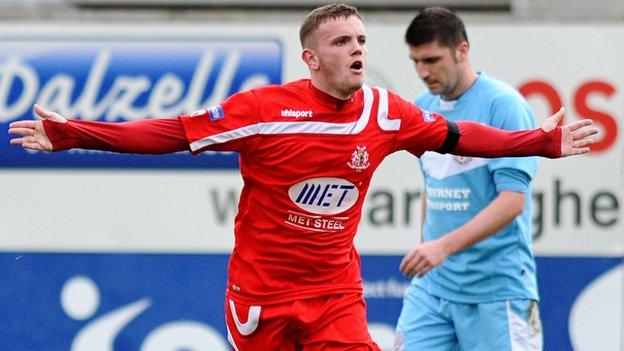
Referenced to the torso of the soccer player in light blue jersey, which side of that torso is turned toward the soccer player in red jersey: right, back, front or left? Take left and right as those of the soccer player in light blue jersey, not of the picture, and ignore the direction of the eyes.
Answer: front

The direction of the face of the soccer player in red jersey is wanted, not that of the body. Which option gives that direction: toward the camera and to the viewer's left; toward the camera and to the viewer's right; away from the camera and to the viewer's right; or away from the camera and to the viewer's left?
toward the camera and to the viewer's right

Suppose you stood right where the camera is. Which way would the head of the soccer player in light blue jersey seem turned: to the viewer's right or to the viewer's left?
to the viewer's left

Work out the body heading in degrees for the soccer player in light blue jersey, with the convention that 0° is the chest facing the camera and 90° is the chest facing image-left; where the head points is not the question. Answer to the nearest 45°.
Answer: approximately 45°
